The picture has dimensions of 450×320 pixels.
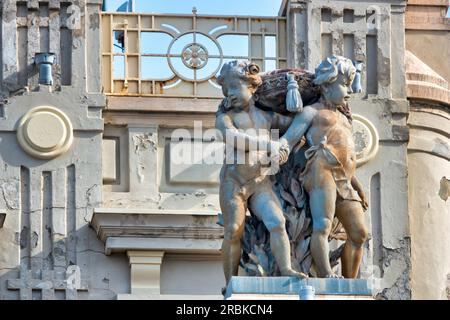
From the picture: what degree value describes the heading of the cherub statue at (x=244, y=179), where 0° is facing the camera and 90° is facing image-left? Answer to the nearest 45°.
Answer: approximately 0°

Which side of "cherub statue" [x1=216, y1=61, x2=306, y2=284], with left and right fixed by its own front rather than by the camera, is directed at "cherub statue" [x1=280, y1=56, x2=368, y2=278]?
left
